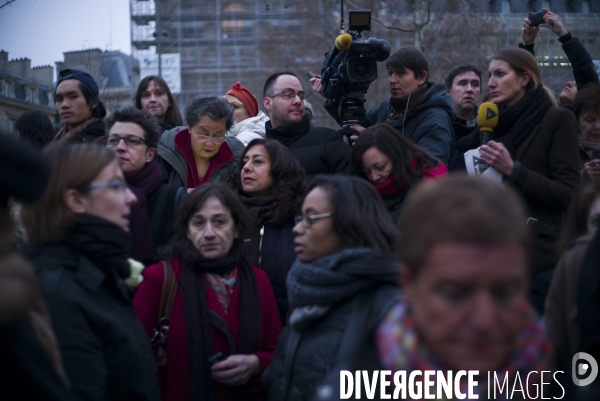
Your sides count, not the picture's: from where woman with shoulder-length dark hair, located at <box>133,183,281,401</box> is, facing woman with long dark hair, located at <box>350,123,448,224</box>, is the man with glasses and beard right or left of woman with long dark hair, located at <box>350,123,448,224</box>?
left

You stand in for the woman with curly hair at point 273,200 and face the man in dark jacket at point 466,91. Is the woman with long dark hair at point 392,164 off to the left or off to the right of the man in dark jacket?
right

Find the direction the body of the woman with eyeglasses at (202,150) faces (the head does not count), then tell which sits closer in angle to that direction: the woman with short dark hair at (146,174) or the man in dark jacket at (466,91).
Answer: the woman with short dark hair

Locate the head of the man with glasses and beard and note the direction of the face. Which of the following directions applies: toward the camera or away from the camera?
toward the camera

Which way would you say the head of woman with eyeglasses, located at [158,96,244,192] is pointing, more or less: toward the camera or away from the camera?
toward the camera

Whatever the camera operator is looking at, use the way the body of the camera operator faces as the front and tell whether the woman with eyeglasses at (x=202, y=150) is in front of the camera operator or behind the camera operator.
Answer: in front

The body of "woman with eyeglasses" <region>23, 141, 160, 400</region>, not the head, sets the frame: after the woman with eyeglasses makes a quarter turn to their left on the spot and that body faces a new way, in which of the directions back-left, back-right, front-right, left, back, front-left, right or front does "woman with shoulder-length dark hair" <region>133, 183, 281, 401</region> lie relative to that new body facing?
front-right

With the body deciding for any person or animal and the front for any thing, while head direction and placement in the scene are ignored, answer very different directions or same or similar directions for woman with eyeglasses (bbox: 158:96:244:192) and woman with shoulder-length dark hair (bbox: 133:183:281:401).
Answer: same or similar directions

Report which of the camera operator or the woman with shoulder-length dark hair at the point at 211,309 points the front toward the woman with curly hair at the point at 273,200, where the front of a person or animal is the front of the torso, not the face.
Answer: the camera operator

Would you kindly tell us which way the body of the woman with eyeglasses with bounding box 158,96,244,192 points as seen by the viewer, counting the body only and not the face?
toward the camera

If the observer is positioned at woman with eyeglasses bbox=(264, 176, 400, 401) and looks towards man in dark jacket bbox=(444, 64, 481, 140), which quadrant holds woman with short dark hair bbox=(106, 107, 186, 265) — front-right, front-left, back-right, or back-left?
front-left
